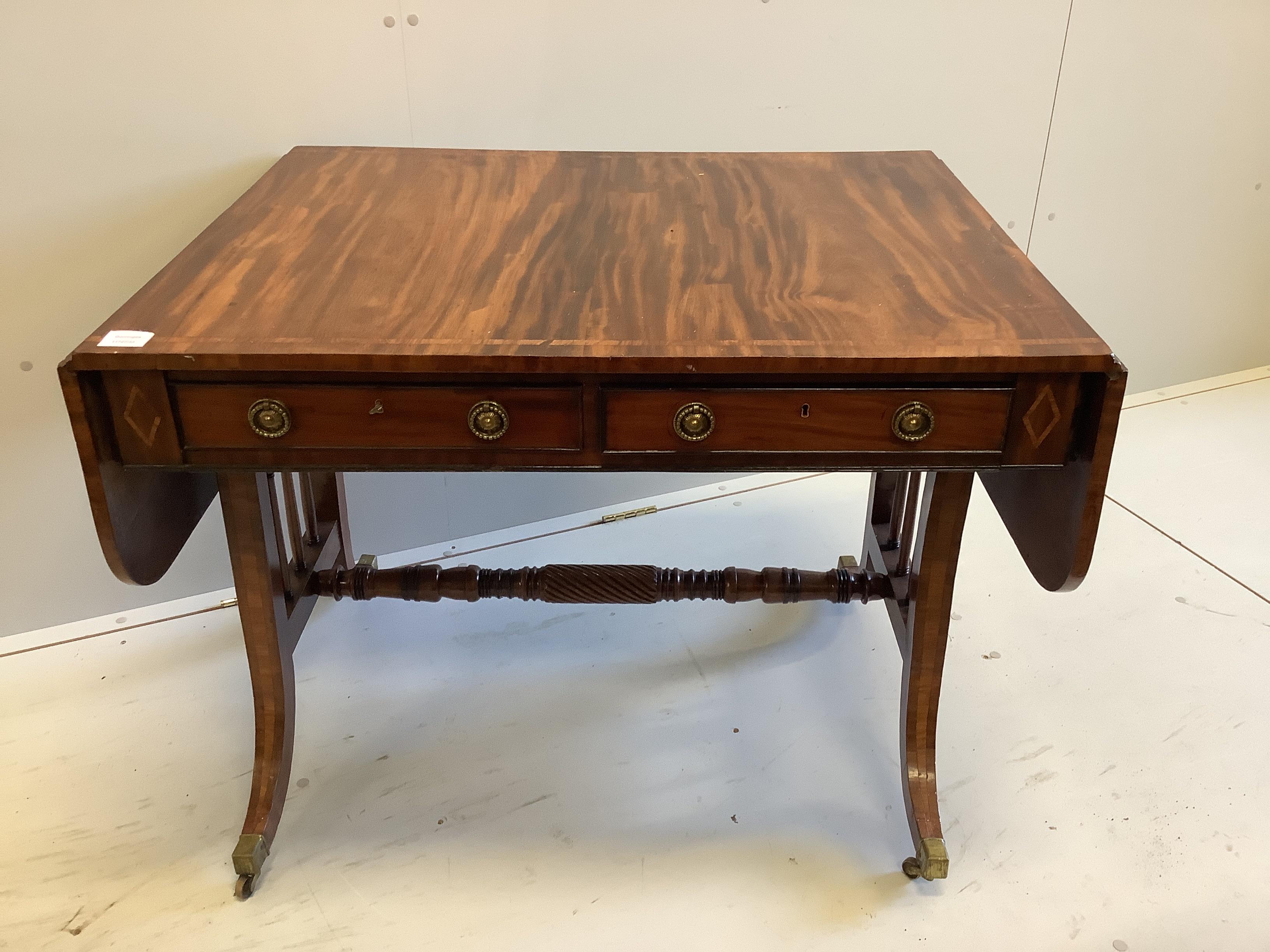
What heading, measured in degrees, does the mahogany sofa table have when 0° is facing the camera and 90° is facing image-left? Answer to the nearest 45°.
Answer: approximately 0°

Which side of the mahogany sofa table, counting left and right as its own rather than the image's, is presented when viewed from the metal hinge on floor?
back
